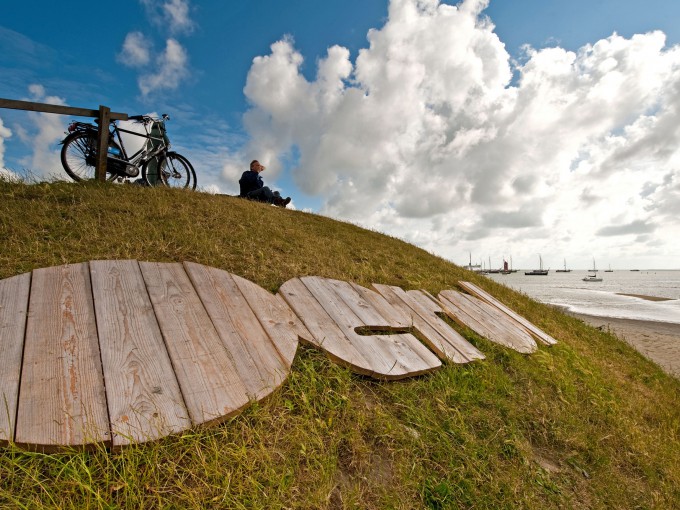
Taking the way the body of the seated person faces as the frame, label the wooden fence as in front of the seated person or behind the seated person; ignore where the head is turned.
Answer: behind

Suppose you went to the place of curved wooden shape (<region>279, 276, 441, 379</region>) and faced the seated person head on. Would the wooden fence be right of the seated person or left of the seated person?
left

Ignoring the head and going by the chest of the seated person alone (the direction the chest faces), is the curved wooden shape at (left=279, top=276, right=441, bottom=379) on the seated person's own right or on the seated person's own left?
on the seated person's own right

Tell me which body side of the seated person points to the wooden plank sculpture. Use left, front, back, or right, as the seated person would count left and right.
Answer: right

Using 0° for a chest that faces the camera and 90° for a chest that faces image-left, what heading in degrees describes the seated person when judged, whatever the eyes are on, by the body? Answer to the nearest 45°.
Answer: approximately 270°

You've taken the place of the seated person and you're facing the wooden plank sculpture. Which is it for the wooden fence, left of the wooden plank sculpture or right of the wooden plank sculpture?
right
